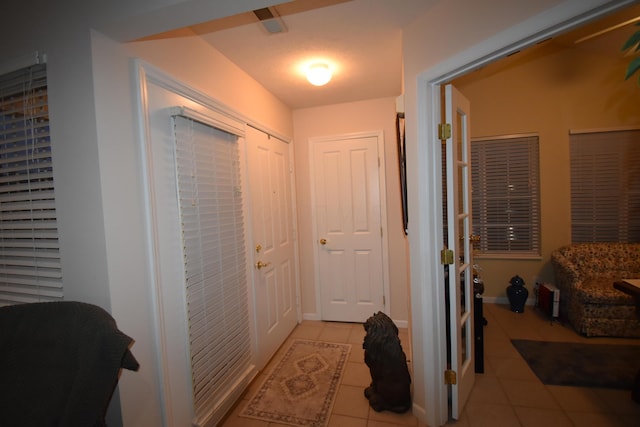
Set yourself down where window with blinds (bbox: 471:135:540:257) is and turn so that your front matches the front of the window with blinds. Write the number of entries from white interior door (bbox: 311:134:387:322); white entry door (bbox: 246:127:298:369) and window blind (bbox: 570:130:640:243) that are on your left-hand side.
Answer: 1

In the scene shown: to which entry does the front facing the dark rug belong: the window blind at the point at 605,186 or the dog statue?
the window blind

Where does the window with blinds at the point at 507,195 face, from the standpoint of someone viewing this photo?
facing the viewer

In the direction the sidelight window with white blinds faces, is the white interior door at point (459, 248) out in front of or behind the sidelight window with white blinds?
in front

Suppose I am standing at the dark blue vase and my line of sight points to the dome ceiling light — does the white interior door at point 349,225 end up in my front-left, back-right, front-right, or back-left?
front-right

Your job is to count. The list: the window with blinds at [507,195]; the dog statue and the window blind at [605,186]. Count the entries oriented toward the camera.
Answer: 2

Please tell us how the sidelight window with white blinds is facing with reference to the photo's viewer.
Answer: facing the viewer and to the right of the viewer

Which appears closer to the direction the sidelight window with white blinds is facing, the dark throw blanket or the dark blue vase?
the dark blue vase

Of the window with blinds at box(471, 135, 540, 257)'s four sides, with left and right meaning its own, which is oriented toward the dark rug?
front

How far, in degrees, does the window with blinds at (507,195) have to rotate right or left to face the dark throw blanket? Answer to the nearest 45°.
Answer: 0° — it already faces it

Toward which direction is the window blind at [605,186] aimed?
toward the camera

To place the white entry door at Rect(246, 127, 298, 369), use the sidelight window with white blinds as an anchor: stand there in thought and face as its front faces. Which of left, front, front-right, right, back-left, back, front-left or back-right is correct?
left

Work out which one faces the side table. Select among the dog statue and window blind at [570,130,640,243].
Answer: the window blind
